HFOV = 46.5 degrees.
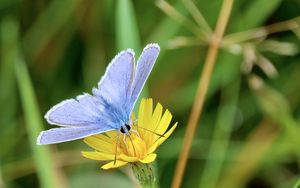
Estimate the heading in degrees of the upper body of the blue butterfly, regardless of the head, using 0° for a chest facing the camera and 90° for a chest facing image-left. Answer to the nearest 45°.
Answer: approximately 315°

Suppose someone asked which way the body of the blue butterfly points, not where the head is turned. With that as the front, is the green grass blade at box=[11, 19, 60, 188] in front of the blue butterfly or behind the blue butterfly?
behind
